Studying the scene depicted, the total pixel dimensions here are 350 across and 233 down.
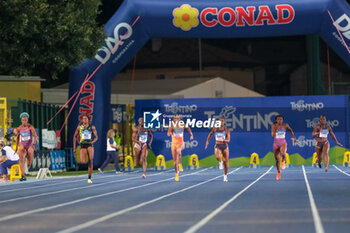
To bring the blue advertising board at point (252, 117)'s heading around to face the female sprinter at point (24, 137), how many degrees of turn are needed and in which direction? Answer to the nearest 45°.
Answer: approximately 45° to its right

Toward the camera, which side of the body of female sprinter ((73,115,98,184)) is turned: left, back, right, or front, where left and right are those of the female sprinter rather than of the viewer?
front

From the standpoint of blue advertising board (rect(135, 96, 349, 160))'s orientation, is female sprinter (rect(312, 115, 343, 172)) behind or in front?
in front

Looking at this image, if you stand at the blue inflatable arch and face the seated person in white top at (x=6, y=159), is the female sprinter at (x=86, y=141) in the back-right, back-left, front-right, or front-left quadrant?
front-left

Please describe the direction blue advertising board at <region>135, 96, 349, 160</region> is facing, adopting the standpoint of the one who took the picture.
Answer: facing the viewer

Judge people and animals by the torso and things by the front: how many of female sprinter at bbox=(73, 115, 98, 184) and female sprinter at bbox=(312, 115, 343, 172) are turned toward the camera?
2

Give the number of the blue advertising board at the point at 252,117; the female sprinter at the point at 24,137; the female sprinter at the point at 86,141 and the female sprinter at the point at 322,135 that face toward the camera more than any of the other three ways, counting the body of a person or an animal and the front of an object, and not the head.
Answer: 4

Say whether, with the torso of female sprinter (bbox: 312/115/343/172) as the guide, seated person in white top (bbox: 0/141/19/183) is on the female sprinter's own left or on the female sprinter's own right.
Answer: on the female sprinter's own right

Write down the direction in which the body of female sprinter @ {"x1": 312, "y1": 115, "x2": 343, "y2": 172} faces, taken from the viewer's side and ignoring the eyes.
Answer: toward the camera
